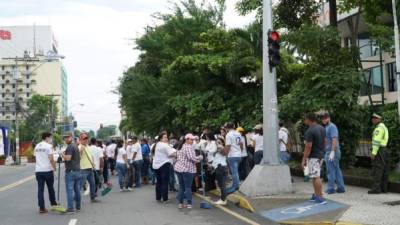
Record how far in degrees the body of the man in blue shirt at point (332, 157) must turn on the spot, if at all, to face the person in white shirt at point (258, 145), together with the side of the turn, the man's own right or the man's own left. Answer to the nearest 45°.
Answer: approximately 45° to the man's own right

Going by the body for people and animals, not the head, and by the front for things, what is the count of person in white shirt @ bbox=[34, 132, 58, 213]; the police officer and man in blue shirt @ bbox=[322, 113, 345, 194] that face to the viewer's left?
2

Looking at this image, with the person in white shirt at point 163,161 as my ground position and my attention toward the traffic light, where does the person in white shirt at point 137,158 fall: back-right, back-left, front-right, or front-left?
back-left

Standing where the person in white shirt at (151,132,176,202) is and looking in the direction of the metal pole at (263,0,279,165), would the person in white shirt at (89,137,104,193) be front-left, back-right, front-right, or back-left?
back-left

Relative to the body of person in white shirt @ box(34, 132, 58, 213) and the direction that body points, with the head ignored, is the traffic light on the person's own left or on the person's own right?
on the person's own right

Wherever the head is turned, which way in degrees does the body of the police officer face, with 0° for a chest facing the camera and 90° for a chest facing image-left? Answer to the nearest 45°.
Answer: approximately 90°

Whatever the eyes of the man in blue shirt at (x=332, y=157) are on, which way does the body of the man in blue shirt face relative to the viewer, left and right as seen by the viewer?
facing to the left of the viewer

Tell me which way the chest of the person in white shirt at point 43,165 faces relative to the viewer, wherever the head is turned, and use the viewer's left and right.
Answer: facing away from the viewer and to the right of the viewer

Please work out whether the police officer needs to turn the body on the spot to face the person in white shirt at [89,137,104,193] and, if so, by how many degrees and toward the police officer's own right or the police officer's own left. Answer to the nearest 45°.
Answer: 0° — they already face them
